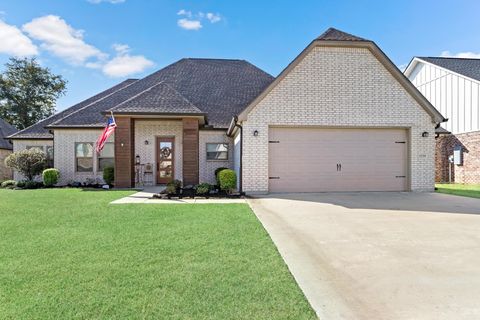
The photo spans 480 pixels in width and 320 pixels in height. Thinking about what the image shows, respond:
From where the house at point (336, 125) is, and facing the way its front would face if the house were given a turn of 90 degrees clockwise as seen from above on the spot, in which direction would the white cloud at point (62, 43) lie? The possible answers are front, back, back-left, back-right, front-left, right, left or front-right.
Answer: front-right

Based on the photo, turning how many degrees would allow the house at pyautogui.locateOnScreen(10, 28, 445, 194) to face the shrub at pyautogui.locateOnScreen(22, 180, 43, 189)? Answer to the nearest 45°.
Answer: approximately 90° to its right

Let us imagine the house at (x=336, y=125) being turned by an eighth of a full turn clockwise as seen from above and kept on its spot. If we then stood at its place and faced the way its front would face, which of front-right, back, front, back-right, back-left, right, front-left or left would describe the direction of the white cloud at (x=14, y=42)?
right

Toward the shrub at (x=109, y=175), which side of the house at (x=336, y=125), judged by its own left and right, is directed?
right

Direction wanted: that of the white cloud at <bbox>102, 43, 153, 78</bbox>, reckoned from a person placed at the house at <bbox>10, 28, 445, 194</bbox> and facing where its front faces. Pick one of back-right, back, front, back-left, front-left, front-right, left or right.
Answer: back-right

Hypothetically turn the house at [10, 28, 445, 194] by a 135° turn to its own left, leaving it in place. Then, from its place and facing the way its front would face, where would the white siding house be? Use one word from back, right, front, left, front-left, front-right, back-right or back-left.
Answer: front

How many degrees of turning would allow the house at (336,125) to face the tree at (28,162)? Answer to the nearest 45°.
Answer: approximately 90° to its right

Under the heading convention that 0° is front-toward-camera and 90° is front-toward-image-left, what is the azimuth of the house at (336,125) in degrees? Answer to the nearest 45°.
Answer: approximately 0°

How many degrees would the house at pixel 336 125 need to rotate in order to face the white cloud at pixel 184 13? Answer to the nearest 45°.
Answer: approximately 135° to its right

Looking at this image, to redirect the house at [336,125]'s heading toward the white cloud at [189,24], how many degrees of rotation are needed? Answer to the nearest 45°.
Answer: approximately 135° to its right

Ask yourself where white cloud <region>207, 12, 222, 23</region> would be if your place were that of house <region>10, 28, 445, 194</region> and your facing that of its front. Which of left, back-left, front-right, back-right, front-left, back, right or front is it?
back-right
